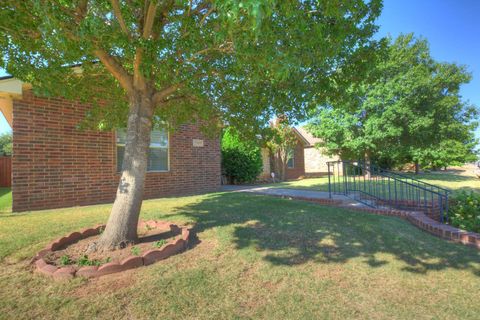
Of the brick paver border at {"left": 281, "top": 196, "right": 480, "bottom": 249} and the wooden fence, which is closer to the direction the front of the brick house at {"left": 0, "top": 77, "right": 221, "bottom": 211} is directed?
the brick paver border

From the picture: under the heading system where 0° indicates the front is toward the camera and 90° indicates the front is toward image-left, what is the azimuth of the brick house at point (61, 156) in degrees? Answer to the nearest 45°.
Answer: approximately 315°

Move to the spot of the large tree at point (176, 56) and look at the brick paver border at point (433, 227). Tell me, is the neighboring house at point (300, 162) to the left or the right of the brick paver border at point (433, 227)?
left

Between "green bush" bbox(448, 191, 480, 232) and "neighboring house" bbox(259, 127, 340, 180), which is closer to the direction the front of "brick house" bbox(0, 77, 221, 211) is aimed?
the green bush

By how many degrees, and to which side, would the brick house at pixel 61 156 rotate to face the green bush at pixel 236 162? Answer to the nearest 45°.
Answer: approximately 90° to its left

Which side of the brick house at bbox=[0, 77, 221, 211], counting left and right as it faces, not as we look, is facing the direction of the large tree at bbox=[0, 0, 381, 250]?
front

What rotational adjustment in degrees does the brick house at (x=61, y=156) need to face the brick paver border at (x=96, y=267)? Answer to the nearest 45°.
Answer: approximately 45° to its right

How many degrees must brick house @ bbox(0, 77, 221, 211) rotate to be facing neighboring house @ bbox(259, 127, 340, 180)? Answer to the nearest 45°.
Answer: approximately 90° to its left
